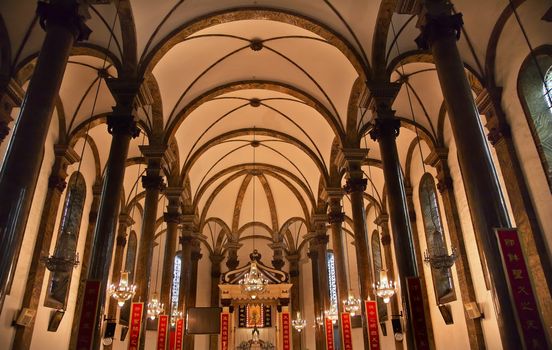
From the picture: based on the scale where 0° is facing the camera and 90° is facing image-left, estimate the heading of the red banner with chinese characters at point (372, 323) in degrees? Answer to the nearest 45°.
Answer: approximately 0°

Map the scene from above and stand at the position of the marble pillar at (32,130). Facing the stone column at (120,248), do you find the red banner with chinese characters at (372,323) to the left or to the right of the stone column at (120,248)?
right

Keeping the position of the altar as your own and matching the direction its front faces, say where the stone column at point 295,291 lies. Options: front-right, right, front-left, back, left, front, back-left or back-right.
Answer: left
